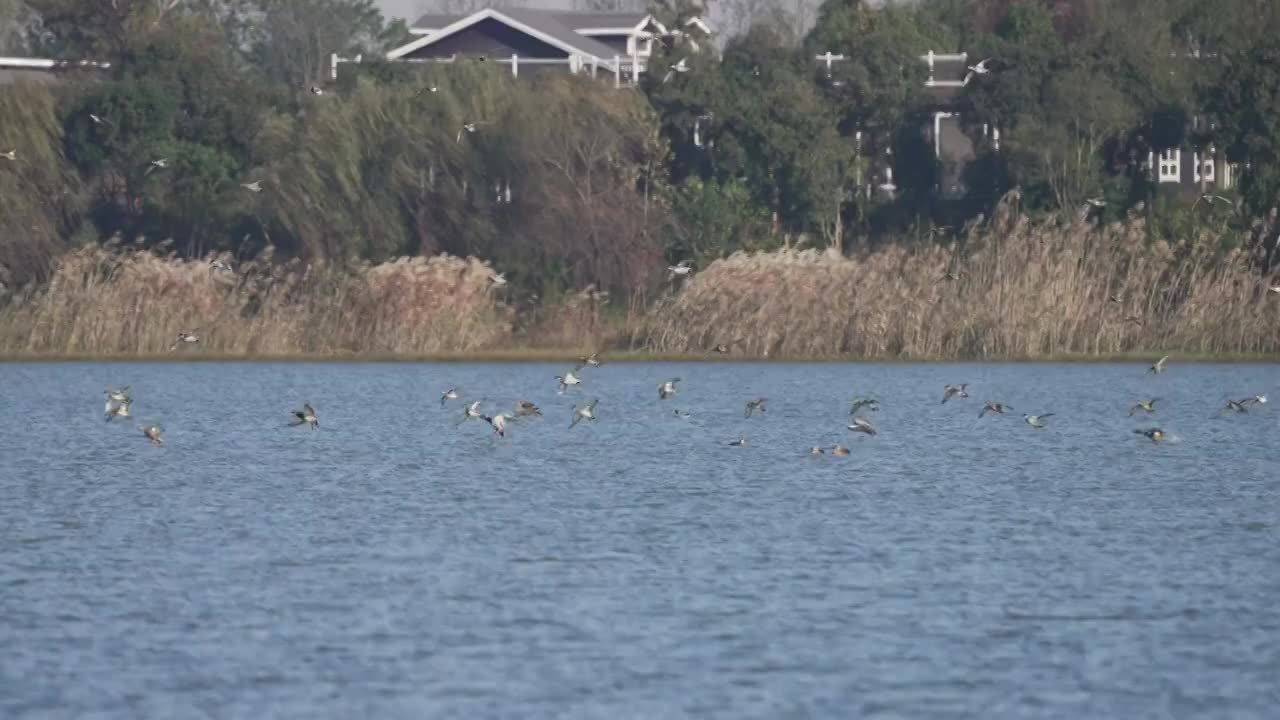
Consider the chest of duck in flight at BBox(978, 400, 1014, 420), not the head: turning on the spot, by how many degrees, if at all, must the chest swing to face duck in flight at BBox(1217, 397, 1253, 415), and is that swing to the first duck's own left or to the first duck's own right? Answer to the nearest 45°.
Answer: approximately 45° to the first duck's own left

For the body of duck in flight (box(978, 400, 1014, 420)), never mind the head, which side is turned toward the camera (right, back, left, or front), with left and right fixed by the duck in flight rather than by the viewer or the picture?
right
